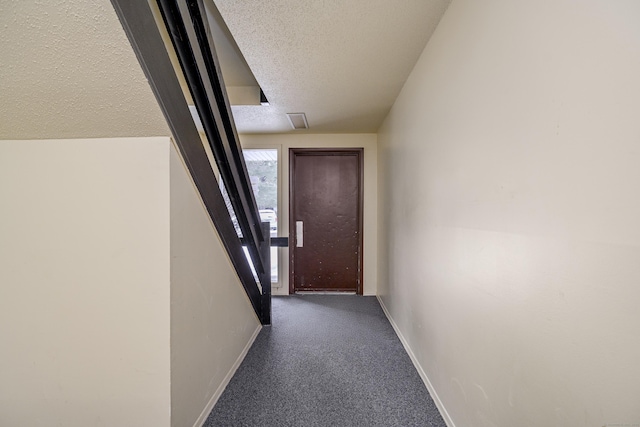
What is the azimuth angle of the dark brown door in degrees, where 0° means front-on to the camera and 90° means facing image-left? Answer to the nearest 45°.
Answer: approximately 0°
